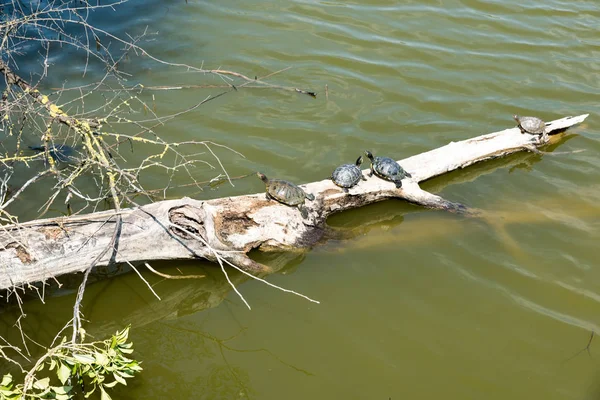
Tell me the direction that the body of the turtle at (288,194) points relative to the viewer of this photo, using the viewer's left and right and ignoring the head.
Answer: facing away from the viewer and to the left of the viewer

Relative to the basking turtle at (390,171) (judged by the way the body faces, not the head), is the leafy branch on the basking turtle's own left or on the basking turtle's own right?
on the basking turtle's own left

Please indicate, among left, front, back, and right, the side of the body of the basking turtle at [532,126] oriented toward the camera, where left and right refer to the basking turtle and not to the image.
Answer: left

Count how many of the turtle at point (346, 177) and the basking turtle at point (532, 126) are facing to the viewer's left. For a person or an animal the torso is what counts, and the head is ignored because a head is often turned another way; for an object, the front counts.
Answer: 1

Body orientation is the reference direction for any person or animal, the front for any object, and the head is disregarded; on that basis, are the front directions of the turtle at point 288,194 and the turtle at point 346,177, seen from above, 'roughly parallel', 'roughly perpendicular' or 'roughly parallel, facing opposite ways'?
roughly perpendicular

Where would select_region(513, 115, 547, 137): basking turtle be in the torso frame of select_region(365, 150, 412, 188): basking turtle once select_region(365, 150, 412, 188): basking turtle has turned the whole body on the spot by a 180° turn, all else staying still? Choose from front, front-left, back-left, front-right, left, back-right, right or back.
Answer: left

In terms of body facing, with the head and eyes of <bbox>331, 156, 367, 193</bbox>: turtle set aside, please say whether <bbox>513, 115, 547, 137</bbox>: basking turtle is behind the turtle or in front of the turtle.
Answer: in front

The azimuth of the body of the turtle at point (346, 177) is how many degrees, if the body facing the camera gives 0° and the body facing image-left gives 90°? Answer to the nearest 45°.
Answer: approximately 225°

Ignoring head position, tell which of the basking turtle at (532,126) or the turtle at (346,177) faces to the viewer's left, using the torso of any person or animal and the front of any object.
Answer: the basking turtle

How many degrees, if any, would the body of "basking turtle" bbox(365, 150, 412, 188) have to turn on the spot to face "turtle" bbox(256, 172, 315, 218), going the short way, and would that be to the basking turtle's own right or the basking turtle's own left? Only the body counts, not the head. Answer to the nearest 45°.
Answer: approximately 90° to the basking turtle's own left

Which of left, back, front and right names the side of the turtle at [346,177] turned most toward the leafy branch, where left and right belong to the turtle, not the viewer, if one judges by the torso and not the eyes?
back

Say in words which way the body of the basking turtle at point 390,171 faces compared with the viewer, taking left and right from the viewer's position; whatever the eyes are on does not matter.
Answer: facing away from the viewer and to the left of the viewer

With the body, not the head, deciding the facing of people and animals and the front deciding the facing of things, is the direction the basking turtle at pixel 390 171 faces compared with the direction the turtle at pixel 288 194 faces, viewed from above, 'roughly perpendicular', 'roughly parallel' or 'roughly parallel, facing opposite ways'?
roughly parallel
